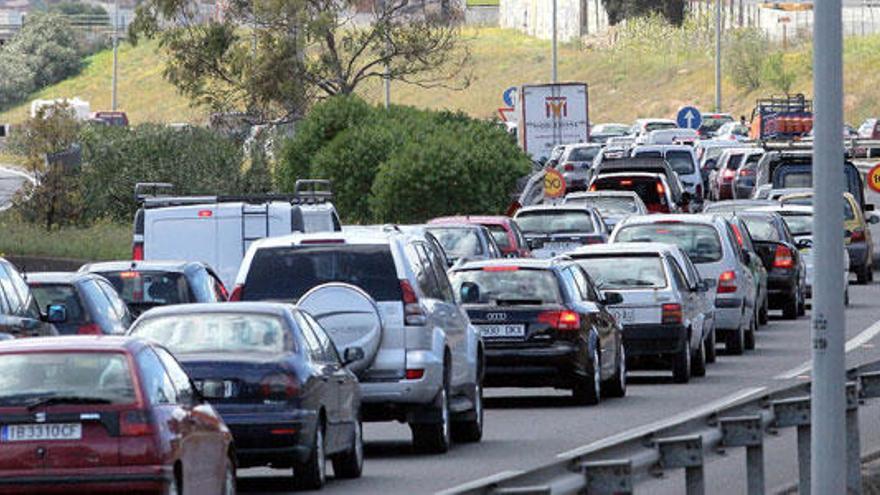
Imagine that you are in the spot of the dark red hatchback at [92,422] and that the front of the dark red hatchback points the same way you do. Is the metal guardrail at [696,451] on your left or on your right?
on your right

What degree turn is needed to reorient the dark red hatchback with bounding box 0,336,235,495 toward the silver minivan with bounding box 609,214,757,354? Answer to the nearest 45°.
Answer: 0° — it already faces it

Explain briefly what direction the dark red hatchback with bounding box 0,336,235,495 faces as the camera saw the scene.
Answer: facing away from the viewer and to the right of the viewer

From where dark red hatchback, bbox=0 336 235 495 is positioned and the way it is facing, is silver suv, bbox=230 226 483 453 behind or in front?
in front
